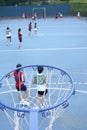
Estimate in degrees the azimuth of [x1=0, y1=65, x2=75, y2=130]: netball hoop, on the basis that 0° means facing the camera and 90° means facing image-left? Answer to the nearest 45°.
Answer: approximately 180°
